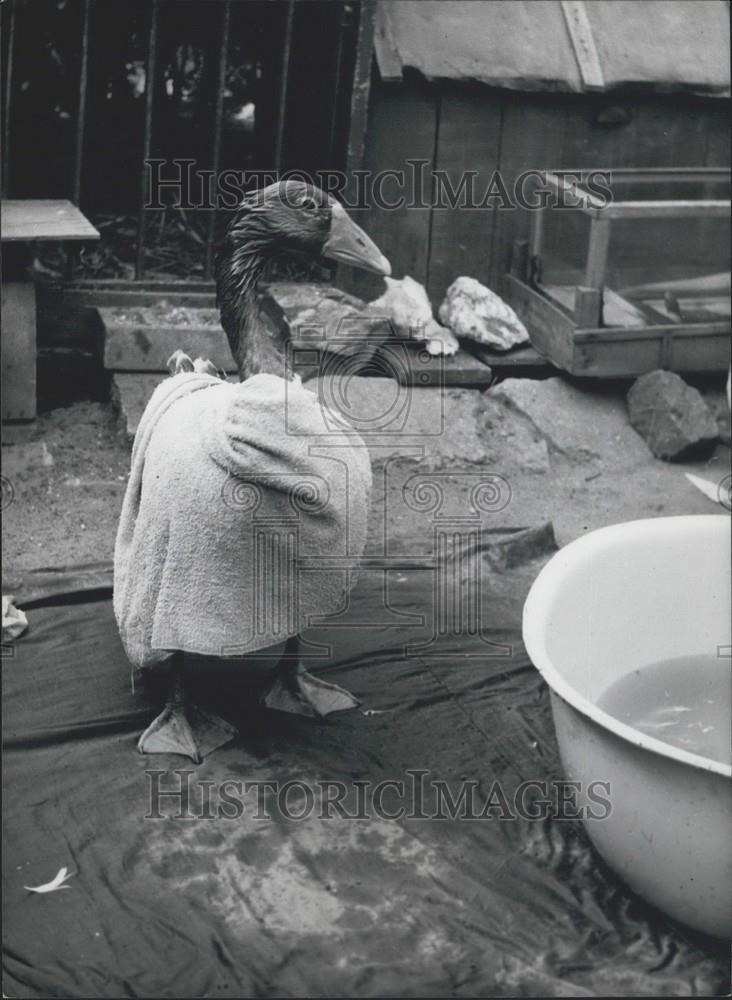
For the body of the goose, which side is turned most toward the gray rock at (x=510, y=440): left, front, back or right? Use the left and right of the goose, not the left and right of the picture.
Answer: left

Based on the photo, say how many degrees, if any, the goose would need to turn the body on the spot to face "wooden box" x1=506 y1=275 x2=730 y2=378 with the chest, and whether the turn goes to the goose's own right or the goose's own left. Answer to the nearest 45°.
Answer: approximately 90° to the goose's own left

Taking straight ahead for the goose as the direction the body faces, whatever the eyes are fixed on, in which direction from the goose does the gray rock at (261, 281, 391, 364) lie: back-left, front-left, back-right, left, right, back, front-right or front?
back-left

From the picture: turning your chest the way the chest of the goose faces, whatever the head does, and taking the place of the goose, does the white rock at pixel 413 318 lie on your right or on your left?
on your left

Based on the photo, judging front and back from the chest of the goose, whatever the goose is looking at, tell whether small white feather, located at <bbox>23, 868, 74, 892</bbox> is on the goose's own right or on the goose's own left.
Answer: on the goose's own right

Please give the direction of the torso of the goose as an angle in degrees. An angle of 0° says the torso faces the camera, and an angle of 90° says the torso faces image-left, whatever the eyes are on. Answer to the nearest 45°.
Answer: approximately 315°

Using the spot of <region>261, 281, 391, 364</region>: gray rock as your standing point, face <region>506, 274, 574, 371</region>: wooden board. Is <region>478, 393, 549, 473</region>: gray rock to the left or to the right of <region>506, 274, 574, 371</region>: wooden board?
right

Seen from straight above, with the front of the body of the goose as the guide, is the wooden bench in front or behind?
behind

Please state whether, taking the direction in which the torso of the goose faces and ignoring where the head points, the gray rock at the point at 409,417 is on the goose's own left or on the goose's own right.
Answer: on the goose's own left
